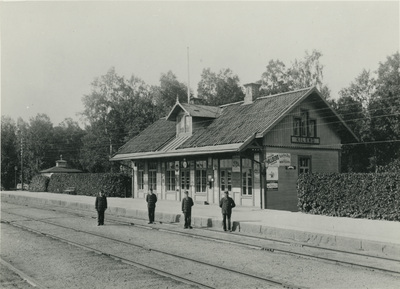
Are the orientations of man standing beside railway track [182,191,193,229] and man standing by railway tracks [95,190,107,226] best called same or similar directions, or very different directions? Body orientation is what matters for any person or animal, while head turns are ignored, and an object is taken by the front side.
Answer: same or similar directions

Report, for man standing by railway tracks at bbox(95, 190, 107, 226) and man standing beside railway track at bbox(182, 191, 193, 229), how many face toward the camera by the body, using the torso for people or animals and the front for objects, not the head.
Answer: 2

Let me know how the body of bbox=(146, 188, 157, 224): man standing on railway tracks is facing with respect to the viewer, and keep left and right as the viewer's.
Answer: facing the viewer

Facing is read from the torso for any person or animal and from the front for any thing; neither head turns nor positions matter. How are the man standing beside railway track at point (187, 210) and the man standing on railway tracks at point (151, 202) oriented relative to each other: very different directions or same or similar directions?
same or similar directions

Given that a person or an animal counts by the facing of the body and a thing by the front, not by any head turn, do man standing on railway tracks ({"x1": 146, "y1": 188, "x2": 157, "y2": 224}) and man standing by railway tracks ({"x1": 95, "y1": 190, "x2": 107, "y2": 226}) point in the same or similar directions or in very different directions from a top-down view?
same or similar directions

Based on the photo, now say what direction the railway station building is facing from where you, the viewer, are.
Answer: facing the viewer and to the left of the viewer

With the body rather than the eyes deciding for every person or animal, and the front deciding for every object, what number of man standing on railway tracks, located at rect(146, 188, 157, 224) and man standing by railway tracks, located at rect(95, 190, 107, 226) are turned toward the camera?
2

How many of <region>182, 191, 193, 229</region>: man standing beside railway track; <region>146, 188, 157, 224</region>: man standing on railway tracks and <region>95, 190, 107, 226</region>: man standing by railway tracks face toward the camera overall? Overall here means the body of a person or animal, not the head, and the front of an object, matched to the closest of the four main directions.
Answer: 3

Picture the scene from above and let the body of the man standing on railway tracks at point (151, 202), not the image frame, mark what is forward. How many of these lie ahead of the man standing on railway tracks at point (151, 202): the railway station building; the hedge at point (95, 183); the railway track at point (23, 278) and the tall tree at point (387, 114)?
1

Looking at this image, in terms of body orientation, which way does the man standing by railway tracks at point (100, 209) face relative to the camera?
toward the camera

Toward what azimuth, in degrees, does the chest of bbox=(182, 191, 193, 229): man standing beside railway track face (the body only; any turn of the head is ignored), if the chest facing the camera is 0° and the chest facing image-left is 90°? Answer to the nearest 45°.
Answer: approximately 0°
